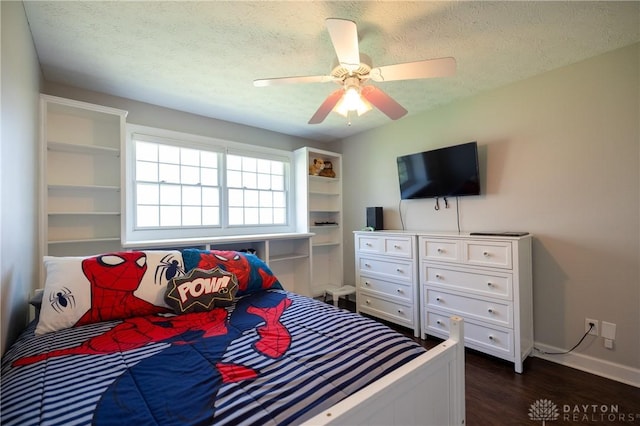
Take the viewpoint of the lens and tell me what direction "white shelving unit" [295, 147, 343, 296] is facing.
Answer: facing the viewer and to the right of the viewer

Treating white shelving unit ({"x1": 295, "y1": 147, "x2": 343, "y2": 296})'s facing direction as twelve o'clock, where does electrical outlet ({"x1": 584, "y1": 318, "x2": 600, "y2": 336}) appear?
The electrical outlet is roughly at 12 o'clock from the white shelving unit.

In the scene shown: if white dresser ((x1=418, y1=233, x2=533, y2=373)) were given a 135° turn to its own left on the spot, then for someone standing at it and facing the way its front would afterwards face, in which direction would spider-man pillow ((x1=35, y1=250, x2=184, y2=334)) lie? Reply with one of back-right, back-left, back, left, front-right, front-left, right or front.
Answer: back-right

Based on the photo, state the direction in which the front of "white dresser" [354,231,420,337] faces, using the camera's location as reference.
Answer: facing the viewer and to the left of the viewer

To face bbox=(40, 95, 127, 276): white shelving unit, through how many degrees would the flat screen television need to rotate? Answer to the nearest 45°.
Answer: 0° — it already faces it

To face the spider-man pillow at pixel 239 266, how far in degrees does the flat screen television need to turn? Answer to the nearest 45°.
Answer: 0° — it already faces it

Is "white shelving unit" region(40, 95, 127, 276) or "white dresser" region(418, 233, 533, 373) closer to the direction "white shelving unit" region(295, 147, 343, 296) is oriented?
the white dresser

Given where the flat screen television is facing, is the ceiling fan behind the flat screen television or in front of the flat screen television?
in front

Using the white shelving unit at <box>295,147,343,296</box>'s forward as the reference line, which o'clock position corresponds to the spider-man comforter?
The spider-man comforter is roughly at 2 o'clock from the white shelving unit.

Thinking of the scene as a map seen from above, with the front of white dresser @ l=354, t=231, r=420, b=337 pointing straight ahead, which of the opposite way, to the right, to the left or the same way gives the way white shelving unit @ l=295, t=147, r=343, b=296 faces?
to the left

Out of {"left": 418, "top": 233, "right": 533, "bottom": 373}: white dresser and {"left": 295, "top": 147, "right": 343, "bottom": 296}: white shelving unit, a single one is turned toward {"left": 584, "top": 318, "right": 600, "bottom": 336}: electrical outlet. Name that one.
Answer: the white shelving unit

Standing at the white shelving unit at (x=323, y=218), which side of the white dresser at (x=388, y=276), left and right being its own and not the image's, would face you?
right
